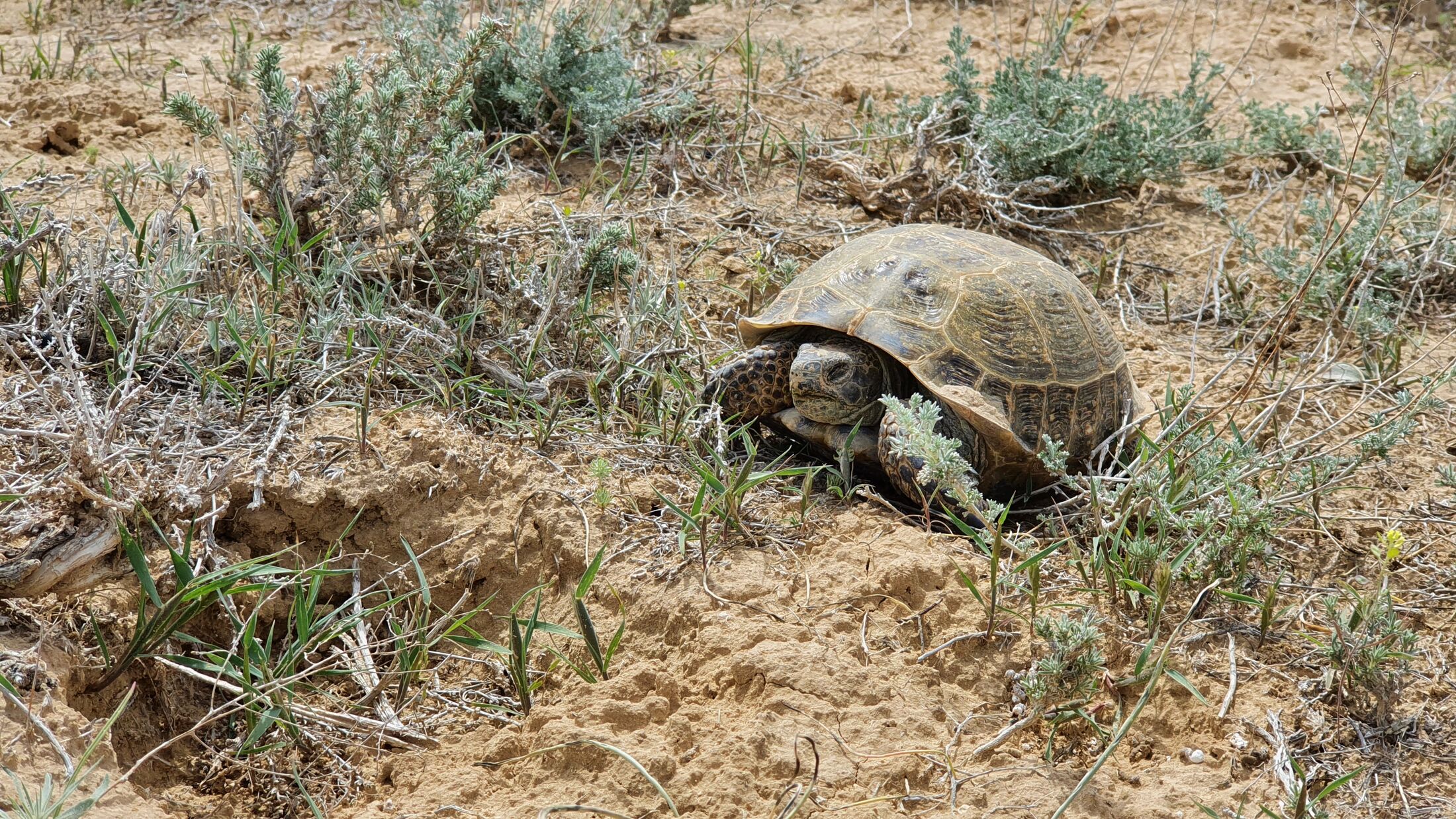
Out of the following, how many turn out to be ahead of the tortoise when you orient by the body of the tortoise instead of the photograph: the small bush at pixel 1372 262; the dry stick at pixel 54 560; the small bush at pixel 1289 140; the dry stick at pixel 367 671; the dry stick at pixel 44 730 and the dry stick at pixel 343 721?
4

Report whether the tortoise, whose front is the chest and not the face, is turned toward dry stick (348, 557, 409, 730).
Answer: yes

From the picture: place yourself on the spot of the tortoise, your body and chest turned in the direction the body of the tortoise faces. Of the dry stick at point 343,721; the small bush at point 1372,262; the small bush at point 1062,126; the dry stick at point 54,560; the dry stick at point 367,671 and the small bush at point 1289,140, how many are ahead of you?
3

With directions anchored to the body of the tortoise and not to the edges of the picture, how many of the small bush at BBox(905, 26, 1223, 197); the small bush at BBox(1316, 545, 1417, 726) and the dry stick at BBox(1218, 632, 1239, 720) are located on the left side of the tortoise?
2

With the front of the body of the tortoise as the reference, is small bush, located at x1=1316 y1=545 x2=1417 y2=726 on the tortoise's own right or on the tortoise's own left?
on the tortoise's own left

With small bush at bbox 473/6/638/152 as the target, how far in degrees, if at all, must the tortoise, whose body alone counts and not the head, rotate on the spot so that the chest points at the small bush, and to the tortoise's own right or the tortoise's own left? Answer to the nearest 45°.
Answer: approximately 90° to the tortoise's own right

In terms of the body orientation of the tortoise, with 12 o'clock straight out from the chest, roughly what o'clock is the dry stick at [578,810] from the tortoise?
The dry stick is roughly at 11 o'clock from the tortoise.

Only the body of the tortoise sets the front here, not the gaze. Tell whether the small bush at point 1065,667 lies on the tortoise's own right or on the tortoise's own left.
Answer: on the tortoise's own left

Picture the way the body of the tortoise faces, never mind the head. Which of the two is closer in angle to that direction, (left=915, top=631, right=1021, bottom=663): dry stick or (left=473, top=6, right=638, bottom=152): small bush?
the dry stick

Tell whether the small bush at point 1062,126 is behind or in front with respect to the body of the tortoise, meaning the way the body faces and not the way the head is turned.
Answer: behind

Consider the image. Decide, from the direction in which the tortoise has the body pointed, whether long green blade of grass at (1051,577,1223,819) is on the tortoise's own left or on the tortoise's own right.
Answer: on the tortoise's own left

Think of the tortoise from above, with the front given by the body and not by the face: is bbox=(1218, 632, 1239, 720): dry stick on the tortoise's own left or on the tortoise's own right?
on the tortoise's own left

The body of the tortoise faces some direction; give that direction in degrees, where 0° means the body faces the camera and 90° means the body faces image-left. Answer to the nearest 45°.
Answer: approximately 45°

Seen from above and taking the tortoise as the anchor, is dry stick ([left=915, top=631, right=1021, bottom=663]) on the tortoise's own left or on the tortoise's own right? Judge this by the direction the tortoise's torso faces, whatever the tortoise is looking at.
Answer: on the tortoise's own left

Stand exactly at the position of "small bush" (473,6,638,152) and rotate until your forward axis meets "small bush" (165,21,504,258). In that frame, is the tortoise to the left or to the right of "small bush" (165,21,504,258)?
left

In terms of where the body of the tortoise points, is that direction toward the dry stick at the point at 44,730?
yes
